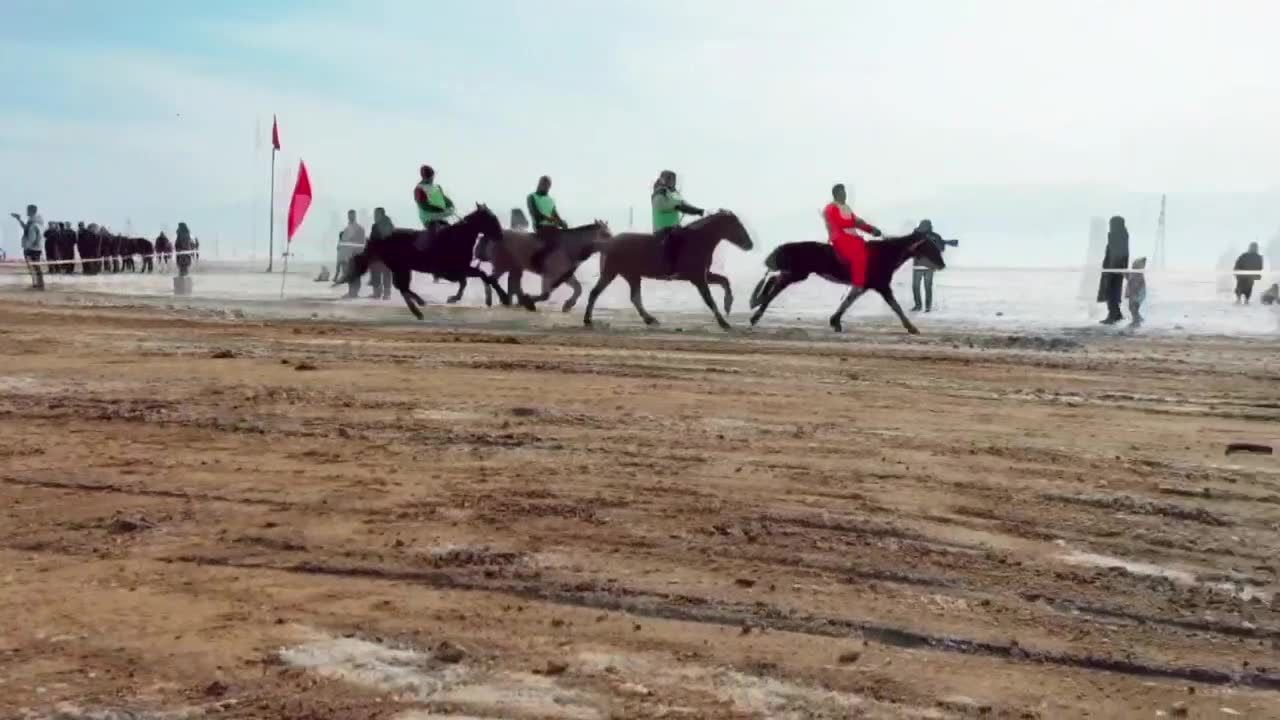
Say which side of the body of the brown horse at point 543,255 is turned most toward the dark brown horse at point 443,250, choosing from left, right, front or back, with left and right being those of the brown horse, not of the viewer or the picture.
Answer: back

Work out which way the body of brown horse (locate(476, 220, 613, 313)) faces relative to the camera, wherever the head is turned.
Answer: to the viewer's right

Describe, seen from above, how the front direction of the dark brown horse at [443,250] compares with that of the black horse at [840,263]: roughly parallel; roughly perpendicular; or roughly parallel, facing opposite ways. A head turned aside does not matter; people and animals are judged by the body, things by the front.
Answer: roughly parallel

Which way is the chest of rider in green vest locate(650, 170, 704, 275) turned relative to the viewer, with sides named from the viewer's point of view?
facing to the right of the viewer

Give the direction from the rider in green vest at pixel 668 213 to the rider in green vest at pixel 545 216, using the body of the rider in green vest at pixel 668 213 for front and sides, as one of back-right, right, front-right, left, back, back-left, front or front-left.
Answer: back-left

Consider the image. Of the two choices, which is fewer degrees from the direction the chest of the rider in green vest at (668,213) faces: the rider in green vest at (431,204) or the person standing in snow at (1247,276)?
the person standing in snow

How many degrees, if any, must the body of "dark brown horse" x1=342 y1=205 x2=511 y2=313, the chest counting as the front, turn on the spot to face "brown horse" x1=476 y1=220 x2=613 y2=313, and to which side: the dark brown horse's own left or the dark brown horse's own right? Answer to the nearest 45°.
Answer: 0° — it already faces it

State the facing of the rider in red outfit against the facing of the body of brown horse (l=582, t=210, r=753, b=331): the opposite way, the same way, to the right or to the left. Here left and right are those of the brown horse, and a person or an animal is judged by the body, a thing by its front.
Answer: the same way

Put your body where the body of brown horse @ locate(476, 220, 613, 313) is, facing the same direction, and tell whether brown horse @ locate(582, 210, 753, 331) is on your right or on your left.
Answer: on your right

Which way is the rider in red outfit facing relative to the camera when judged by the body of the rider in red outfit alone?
to the viewer's right

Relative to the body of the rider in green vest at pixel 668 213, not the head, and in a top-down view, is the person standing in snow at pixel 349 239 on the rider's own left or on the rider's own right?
on the rider's own left

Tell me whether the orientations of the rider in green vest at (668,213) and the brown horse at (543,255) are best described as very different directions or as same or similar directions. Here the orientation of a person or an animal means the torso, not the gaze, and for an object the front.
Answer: same or similar directions

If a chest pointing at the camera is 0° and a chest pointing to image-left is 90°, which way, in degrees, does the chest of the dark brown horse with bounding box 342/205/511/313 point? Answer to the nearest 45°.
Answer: approximately 270°

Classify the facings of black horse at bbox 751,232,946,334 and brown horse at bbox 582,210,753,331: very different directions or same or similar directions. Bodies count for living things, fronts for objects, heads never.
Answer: same or similar directions

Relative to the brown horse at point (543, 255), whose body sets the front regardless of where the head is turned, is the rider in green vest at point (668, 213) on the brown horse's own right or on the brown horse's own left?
on the brown horse's own right

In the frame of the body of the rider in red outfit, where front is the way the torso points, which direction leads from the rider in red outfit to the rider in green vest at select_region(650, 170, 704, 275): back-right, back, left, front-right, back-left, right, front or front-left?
back
